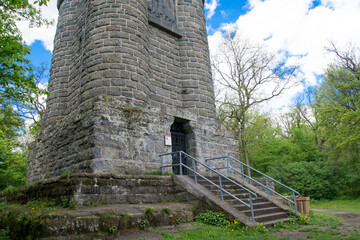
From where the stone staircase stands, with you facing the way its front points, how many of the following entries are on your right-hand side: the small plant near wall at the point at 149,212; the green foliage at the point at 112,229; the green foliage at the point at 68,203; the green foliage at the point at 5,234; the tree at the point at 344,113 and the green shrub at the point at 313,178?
4

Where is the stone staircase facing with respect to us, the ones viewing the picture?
facing the viewer and to the right of the viewer

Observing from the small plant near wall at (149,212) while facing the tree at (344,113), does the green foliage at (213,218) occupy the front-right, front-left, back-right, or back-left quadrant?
front-right

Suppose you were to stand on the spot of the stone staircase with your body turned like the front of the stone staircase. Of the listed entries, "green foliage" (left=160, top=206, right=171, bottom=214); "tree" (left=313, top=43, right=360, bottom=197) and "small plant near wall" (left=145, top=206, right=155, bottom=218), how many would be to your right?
2

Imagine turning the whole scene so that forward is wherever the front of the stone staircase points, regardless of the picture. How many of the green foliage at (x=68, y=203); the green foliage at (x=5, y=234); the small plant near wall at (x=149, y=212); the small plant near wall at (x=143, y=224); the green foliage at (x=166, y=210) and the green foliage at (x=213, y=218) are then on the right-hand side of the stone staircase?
6

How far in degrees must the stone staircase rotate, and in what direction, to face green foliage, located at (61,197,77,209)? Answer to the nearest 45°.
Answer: approximately 90° to its right

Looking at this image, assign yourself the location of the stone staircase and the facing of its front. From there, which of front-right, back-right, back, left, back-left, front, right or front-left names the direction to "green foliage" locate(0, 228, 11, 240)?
right

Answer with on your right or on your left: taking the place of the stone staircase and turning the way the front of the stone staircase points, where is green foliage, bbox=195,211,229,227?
on your right

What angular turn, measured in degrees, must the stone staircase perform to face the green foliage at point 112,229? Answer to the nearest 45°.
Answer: approximately 90° to its right

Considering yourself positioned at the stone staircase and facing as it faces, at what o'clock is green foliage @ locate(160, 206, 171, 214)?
The green foliage is roughly at 3 o'clock from the stone staircase.

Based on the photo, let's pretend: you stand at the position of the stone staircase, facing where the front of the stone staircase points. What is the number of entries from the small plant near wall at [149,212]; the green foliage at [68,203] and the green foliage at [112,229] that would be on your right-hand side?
3

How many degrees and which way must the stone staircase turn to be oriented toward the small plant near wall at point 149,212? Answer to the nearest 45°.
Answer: approximately 90° to its right

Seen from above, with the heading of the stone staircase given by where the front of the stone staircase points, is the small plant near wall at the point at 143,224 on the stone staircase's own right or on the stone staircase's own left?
on the stone staircase's own right
